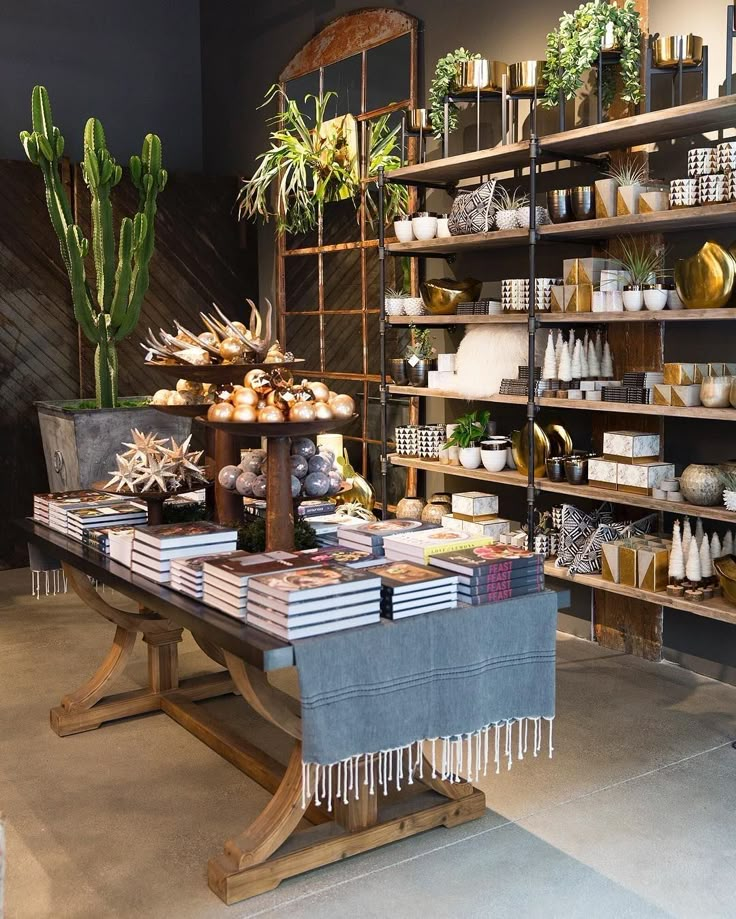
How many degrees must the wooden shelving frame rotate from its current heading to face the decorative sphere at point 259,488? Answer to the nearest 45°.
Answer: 0° — it already faces it

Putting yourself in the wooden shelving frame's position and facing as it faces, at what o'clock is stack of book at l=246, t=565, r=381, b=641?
The stack of book is roughly at 11 o'clock from the wooden shelving frame.

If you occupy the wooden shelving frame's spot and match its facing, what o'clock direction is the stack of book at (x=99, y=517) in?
The stack of book is roughly at 12 o'clock from the wooden shelving frame.

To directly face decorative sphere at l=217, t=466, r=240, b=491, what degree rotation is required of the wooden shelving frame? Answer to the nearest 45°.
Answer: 0° — it already faces it

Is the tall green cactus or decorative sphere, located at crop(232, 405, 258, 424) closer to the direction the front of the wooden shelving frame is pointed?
the decorative sphere

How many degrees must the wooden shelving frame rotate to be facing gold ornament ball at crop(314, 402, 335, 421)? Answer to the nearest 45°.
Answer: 0° — it already faces it

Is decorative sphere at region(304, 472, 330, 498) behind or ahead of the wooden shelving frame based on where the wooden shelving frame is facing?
ahead

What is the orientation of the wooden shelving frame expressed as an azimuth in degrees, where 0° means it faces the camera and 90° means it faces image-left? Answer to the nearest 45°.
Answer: approximately 45°

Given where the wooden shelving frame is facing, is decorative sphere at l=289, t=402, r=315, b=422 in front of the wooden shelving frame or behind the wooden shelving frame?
in front
